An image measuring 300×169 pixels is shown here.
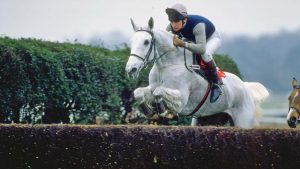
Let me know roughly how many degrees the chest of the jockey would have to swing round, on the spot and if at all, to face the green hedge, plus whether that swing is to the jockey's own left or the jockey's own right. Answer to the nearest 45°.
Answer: approximately 90° to the jockey's own right

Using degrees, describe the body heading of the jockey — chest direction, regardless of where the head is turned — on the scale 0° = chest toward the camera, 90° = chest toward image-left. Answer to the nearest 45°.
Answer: approximately 45°

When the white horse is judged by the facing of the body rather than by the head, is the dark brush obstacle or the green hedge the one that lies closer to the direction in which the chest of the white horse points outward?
the dark brush obstacle

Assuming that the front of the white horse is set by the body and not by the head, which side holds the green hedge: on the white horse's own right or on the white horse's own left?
on the white horse's own right

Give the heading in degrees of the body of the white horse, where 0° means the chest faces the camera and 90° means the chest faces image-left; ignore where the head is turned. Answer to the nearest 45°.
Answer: approximately 45°
